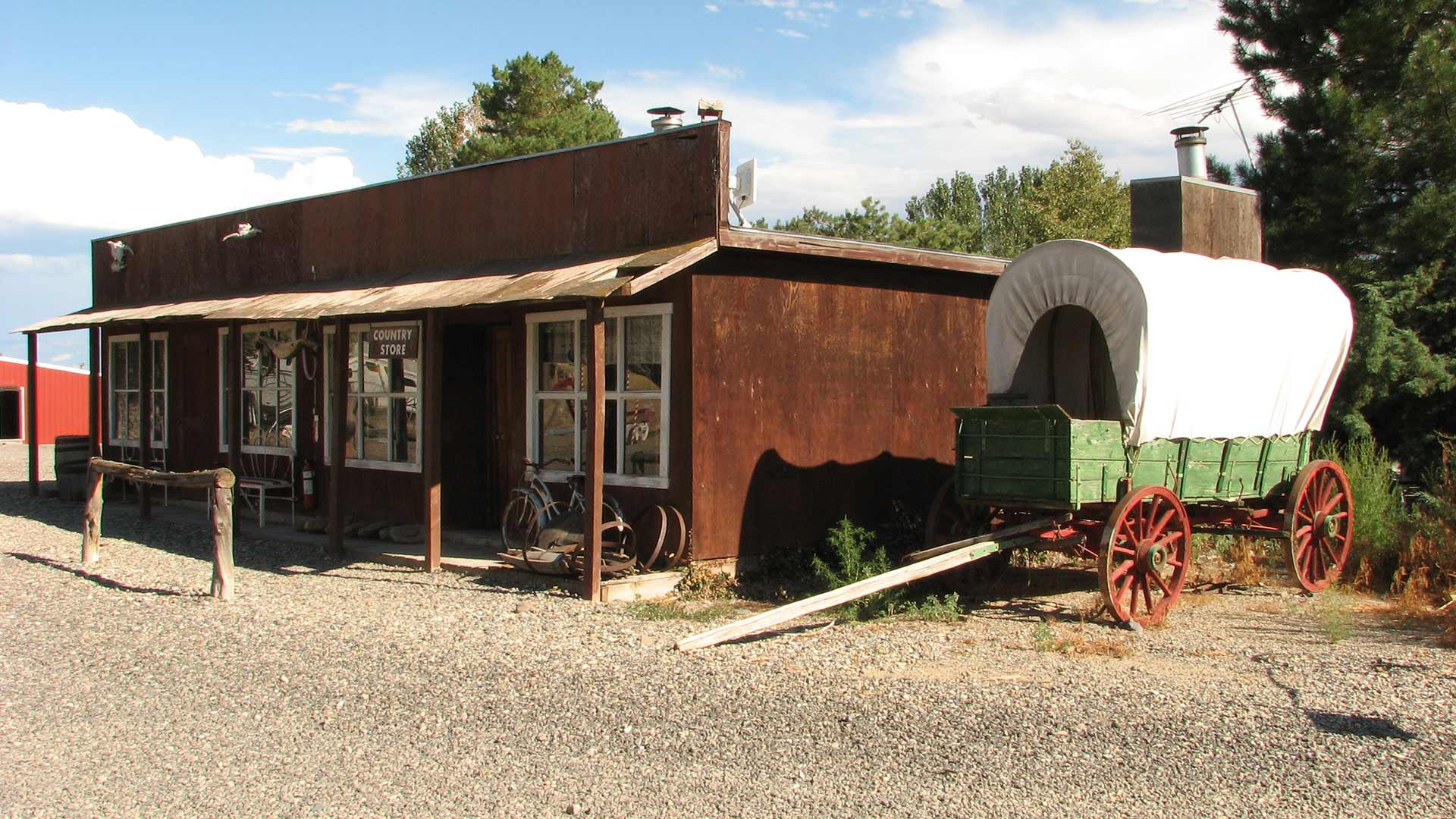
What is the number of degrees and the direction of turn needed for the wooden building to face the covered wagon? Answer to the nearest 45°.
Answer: approximately 90° to its left

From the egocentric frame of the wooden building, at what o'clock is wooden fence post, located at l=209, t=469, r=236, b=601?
The wooden fence post is roughly at 1 o'clock from the wooden building.

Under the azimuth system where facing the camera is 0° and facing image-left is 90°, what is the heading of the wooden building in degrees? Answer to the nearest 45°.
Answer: approximately 45°

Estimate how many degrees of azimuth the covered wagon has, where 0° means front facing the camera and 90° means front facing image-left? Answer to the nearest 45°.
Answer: approximately 45°

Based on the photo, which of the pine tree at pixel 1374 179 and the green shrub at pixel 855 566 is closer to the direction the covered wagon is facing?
the green shrub

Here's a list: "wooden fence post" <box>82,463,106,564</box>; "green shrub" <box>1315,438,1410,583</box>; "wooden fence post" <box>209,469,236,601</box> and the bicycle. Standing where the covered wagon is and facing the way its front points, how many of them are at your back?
1

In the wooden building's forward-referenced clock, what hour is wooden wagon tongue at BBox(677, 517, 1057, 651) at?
The wooden wagon tongue is roughly at 10 o'clock from the wooden building.

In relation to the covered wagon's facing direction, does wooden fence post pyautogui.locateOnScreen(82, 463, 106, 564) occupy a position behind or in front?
in front

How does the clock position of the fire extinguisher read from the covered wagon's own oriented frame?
The fire extinguisher is roughly at 2 o'clock from the covered wagon.

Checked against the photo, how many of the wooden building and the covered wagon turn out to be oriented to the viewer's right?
0

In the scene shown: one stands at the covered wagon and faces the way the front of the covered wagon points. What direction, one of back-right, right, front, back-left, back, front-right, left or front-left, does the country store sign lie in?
front-right

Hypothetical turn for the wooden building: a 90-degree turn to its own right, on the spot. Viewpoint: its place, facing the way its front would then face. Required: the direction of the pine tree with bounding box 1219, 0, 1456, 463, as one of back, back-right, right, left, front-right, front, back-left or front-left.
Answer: back-right

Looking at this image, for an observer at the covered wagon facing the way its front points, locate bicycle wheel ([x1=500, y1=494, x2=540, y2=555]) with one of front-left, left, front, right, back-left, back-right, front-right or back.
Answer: front-right

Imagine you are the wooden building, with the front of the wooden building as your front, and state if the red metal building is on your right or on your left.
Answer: on your right
